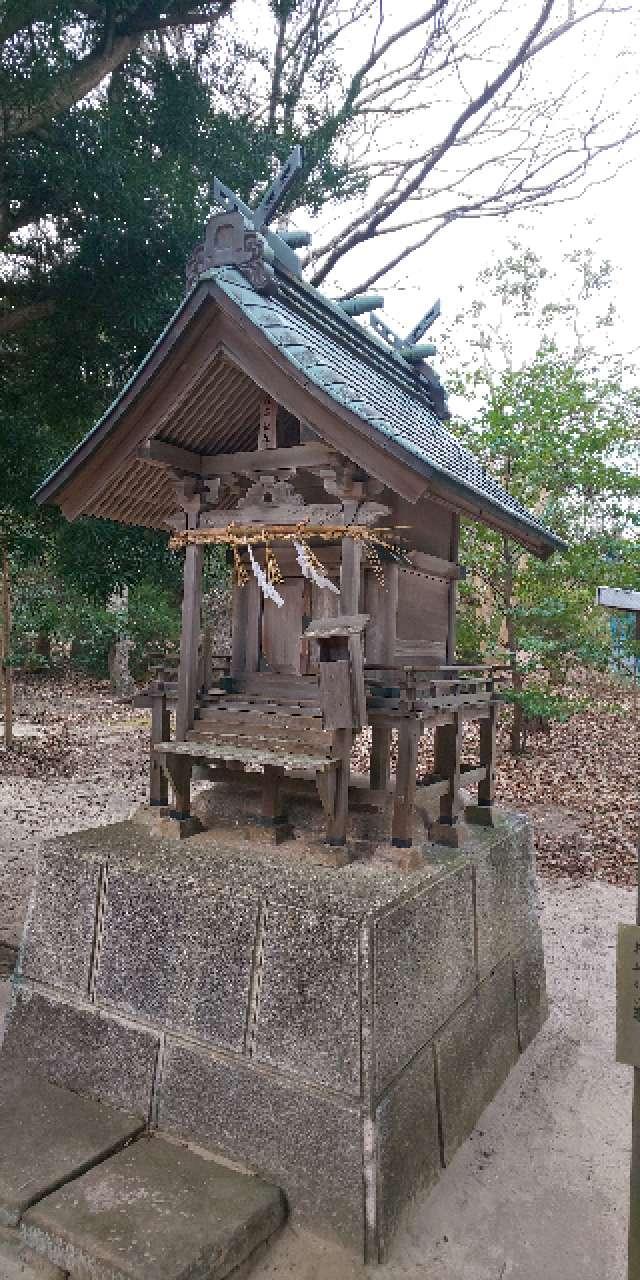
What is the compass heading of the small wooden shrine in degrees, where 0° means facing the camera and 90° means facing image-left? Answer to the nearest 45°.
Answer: approximately 45°

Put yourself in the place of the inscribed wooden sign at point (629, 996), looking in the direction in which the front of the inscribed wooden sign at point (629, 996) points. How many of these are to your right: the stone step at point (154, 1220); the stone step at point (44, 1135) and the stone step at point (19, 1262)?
3

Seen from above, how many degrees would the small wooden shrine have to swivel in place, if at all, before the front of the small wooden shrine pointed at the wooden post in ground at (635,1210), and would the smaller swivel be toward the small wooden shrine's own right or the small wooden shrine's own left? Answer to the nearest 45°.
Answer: approximately 90° to the small wooden shrine's own left

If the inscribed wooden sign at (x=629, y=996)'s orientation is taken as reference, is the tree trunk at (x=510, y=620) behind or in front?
behind

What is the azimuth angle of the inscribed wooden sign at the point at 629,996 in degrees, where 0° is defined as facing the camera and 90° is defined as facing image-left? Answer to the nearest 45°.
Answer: approximately 0°

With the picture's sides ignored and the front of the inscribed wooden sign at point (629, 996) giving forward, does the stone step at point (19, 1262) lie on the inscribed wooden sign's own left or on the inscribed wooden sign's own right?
on the inscribed wooden sign's own right

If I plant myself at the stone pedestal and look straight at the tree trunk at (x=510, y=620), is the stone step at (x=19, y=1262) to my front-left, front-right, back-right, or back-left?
back-left

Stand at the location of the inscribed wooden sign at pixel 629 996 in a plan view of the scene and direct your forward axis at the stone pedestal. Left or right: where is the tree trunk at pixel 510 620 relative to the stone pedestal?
right

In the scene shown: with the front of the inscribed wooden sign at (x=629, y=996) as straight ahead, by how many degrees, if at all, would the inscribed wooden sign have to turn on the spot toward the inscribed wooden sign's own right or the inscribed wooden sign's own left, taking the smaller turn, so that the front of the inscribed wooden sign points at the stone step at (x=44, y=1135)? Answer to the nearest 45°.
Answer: approximately 90° to the inscribed wooden sign's own right
